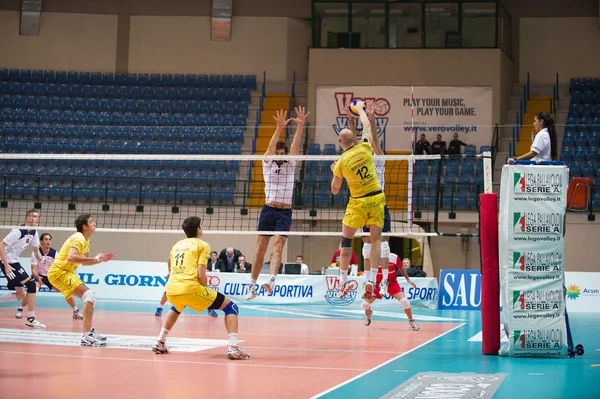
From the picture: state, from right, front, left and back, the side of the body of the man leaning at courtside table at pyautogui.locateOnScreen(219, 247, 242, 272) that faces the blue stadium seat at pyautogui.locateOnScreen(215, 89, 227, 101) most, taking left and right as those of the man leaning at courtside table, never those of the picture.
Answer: back

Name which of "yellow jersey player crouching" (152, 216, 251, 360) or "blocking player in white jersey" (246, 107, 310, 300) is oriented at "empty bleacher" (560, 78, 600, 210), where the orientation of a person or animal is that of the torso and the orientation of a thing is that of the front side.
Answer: the yellow jersey player crouching

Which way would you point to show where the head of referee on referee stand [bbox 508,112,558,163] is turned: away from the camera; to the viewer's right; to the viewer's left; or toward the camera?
to the viewer's left

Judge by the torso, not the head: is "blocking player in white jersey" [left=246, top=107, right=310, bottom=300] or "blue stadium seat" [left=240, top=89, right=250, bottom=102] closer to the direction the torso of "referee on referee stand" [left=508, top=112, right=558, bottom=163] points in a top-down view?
the blocking player in white jersey

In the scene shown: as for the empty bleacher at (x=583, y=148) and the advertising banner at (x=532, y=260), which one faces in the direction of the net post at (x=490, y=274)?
the empty bleacher

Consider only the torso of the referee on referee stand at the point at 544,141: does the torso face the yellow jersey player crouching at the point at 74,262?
yes

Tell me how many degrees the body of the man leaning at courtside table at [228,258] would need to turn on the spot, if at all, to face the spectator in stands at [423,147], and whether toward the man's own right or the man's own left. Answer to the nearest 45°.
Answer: approximately 135° to the man's own left

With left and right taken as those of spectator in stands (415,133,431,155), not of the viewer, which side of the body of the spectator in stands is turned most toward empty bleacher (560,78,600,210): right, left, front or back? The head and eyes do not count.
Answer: left

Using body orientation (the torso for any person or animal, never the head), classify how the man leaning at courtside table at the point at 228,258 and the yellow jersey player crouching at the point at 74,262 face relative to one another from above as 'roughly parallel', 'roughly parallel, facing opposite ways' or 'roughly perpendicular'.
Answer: roughly perpendicular

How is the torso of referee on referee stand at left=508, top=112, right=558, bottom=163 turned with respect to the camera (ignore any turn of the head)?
to the viewer's left

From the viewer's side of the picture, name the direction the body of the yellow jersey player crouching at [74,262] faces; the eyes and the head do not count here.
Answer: to the viewer's right
